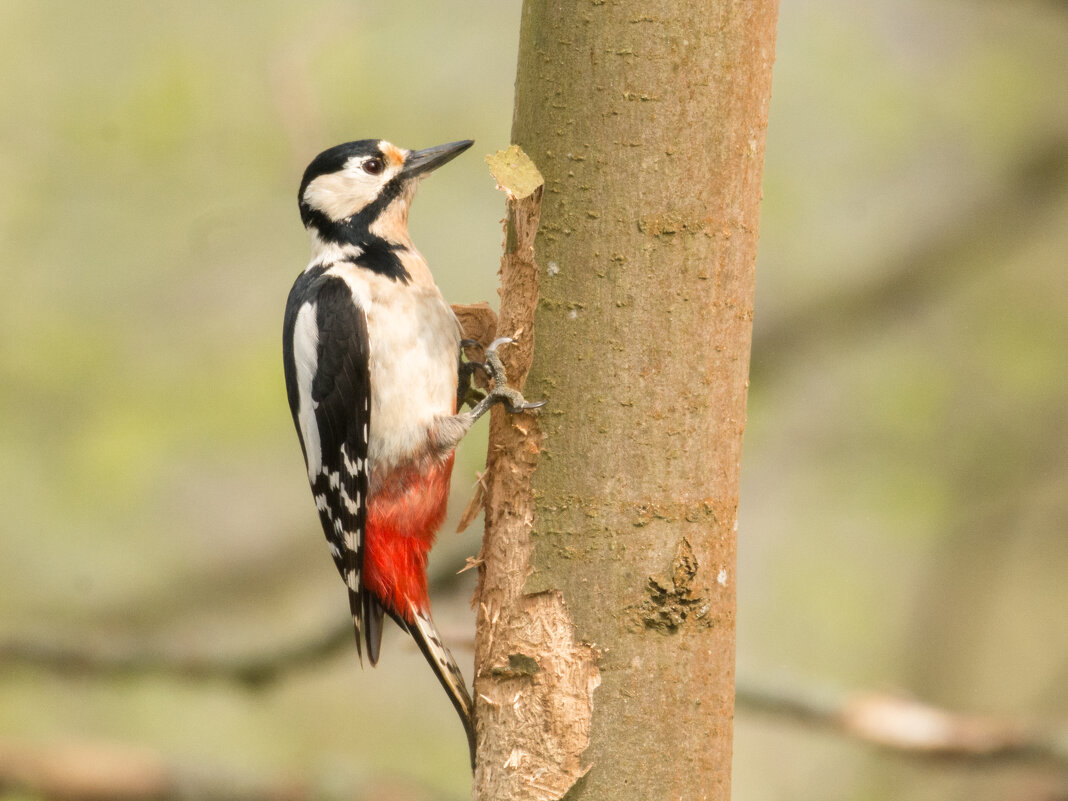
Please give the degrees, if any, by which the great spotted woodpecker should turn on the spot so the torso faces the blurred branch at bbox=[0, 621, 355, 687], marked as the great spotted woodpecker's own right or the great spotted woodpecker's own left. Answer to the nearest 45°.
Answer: approximately 135° to the great spotted woodpecker's own left

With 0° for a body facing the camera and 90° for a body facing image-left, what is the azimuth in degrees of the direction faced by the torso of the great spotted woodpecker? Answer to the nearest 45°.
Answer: approximately 270°

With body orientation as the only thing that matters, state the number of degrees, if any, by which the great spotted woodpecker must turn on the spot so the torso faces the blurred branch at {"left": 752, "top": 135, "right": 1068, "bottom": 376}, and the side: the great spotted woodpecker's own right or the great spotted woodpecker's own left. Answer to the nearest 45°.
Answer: approximately 45° to the great spotted woodpecker's own left
